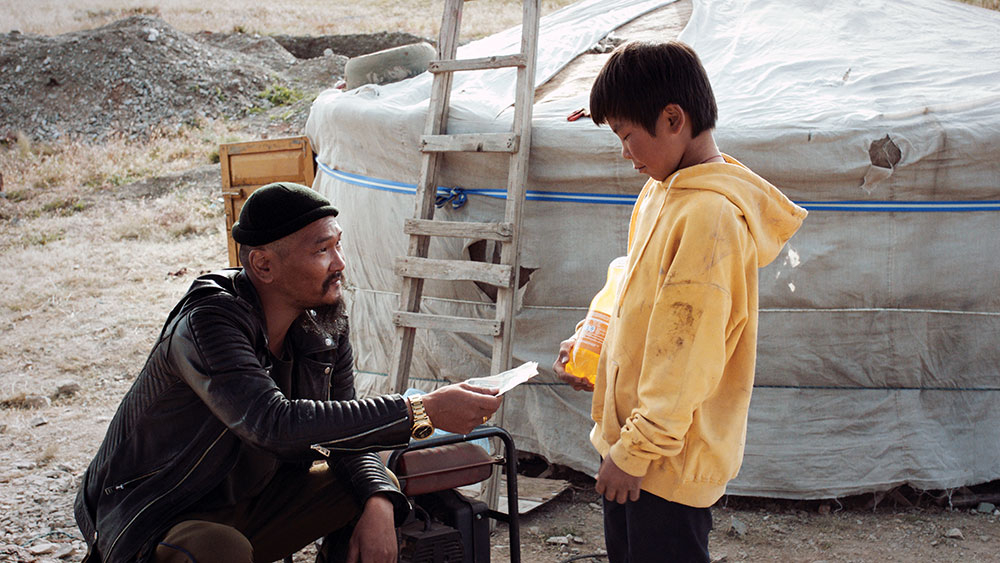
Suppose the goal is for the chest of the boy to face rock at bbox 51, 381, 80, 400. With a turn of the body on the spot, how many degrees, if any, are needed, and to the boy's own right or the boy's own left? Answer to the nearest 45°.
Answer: approximately 45° to the boy's own right

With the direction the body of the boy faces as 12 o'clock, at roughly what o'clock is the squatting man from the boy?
The squatting man is roughly at 12 o'clock from the boy.

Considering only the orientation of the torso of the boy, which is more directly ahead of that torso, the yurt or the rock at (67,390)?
the rock

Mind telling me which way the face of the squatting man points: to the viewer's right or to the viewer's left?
to the viewer's right

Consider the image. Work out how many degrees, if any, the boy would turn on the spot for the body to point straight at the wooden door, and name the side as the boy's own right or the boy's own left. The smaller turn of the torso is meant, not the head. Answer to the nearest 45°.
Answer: approximately 45° to the boy's own right

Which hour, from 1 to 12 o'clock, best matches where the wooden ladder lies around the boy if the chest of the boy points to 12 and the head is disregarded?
The wooden ladder is roughly at 2 o'clock from the boy.

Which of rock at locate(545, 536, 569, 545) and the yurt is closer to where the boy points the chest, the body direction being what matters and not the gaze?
the rock

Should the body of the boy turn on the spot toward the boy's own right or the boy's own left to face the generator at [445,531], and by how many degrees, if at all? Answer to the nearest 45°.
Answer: approximately 45° to the boy's own right

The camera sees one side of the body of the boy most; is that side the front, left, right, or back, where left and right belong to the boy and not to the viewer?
left

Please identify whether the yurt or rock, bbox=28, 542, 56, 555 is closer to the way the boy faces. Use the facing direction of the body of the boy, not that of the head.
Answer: the rock
